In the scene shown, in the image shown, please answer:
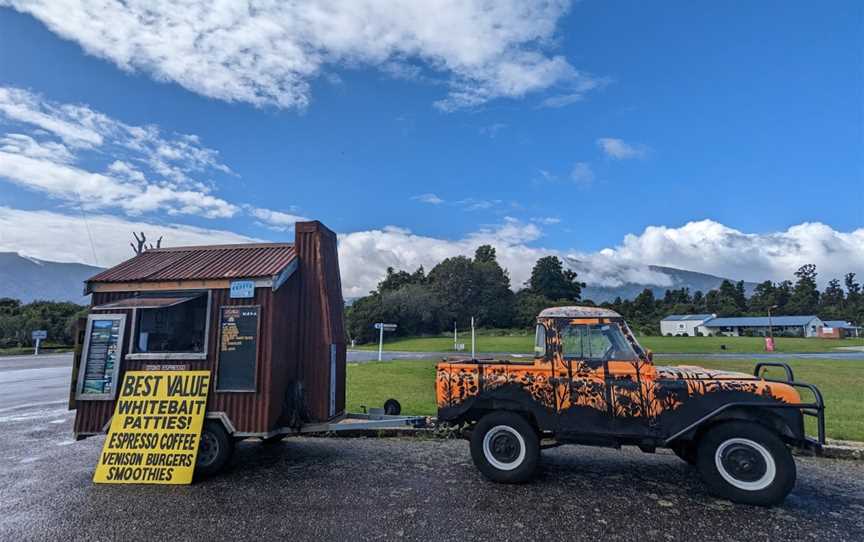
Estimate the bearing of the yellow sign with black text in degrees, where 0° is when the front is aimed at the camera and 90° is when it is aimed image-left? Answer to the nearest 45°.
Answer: approximately 0°
